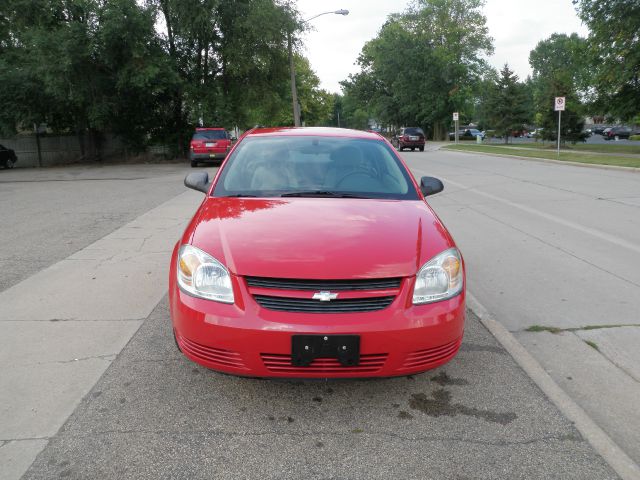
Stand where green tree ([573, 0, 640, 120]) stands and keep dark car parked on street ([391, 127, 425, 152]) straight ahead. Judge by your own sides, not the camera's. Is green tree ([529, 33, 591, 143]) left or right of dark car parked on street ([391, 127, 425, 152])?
right

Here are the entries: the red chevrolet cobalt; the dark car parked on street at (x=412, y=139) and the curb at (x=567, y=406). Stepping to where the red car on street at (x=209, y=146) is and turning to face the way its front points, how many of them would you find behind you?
2

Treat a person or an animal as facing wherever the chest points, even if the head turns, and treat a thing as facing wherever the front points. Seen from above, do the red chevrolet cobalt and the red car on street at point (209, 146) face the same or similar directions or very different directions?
very different directions

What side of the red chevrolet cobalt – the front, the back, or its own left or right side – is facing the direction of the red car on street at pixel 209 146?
back

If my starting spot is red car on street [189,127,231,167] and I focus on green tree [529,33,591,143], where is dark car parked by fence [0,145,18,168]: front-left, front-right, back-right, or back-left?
back-left

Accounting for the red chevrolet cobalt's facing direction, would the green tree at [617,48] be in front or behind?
behind

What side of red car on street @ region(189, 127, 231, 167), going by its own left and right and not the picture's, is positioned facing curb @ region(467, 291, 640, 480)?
back

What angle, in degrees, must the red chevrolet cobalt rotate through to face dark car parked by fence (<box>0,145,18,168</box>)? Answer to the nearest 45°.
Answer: approximately 135° to its right

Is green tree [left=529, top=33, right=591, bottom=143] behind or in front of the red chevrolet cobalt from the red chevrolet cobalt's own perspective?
behind

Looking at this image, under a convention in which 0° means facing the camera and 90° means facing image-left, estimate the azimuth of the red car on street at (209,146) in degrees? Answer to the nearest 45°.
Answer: approximately 180°

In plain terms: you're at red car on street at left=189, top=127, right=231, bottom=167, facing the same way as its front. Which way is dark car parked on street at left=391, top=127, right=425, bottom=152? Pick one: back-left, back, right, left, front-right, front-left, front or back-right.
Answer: front-right

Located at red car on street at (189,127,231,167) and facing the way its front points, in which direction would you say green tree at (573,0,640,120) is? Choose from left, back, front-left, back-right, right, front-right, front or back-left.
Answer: right

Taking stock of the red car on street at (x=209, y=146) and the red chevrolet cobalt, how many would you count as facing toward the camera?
1
